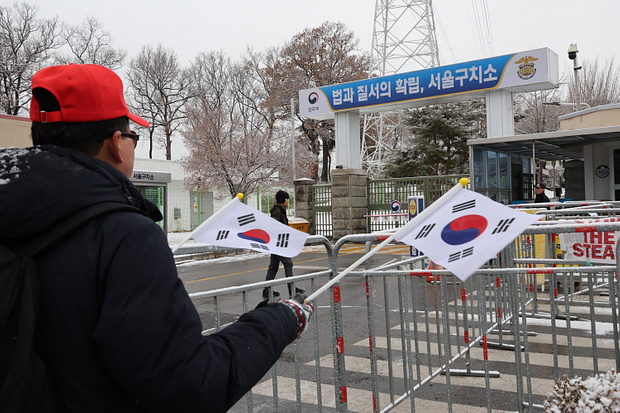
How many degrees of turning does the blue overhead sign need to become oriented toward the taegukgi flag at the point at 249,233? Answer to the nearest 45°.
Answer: approximately 45° to its left

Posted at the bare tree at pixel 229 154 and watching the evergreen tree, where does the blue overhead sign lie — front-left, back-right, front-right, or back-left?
front-right

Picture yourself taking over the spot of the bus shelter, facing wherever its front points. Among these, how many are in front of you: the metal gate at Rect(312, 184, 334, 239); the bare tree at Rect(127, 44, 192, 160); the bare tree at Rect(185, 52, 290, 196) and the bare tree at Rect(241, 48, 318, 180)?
0

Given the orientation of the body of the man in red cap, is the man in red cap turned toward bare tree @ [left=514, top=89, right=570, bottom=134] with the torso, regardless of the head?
yes

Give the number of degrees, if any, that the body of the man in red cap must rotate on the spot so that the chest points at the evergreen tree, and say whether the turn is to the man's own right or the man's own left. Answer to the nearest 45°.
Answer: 0° — they already face it

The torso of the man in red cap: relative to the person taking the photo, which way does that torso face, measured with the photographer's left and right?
facing away from the viewer and to the right of the viewer

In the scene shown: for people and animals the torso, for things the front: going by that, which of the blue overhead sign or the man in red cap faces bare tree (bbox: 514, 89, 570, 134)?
the man in red cap

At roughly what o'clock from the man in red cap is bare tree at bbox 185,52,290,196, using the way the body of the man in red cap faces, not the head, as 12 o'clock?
The bare tree is roughly at 11 o'clock from the man in red cap.

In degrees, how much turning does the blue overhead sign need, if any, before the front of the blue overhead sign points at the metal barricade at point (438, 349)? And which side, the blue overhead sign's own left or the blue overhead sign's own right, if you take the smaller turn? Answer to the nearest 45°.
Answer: approximately 45° to the blue overhead sign's own left

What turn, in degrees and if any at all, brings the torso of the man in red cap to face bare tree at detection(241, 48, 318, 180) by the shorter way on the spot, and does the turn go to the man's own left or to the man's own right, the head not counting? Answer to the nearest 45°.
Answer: approximately 45° to the man's own left

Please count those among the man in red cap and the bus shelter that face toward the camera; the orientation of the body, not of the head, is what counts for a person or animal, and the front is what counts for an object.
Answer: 1

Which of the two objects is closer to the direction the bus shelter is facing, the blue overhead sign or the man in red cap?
the man in red cap

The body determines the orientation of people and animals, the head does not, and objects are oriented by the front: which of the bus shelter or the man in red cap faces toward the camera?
the bus shelter

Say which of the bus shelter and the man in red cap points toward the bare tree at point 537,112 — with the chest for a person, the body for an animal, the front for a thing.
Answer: the man in red cap

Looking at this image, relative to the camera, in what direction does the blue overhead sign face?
facing the viewer and to the left of the viewer
